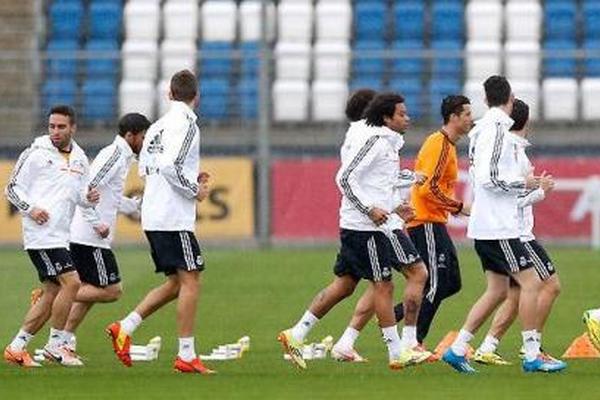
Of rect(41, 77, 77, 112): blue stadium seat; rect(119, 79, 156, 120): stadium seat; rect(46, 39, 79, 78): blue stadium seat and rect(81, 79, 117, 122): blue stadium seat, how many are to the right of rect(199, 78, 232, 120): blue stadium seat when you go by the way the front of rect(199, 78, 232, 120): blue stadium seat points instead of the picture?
4

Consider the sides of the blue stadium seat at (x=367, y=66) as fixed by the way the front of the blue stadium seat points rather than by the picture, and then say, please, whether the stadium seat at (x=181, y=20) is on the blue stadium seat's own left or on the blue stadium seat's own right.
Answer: on the blue stadium seat's own right

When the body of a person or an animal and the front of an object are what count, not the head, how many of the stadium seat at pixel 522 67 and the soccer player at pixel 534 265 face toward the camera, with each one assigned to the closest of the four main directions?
1

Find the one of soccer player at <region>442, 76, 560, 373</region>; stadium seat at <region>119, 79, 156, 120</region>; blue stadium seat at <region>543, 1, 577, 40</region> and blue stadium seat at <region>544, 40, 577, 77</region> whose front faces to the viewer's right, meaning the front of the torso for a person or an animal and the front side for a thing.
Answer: the soccer player

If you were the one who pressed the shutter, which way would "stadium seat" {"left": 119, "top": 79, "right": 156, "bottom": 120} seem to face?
facing the viewer

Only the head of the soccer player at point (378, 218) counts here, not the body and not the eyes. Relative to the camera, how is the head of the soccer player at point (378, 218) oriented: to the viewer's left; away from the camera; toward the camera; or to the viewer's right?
to the viewer's right

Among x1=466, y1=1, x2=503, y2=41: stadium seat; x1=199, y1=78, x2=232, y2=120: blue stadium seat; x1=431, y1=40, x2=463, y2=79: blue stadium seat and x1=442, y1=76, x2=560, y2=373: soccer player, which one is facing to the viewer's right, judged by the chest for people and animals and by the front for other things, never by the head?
the soccer player

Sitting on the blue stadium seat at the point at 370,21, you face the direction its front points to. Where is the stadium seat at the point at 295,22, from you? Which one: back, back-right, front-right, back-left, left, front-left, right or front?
right

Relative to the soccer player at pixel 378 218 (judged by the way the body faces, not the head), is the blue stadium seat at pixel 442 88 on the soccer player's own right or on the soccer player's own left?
on the soccer player's own left

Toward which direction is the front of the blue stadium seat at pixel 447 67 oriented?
toward the camera

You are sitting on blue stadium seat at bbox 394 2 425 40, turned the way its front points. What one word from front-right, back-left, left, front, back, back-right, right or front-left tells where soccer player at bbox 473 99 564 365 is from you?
front

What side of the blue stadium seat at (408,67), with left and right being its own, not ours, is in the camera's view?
front

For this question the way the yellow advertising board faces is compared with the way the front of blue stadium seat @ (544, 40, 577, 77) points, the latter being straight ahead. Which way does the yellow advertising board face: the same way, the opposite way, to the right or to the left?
the same way

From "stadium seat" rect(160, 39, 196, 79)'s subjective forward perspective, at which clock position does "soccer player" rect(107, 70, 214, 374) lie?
The soccer player is roughly at 12 o'clock from the stadium seat.
